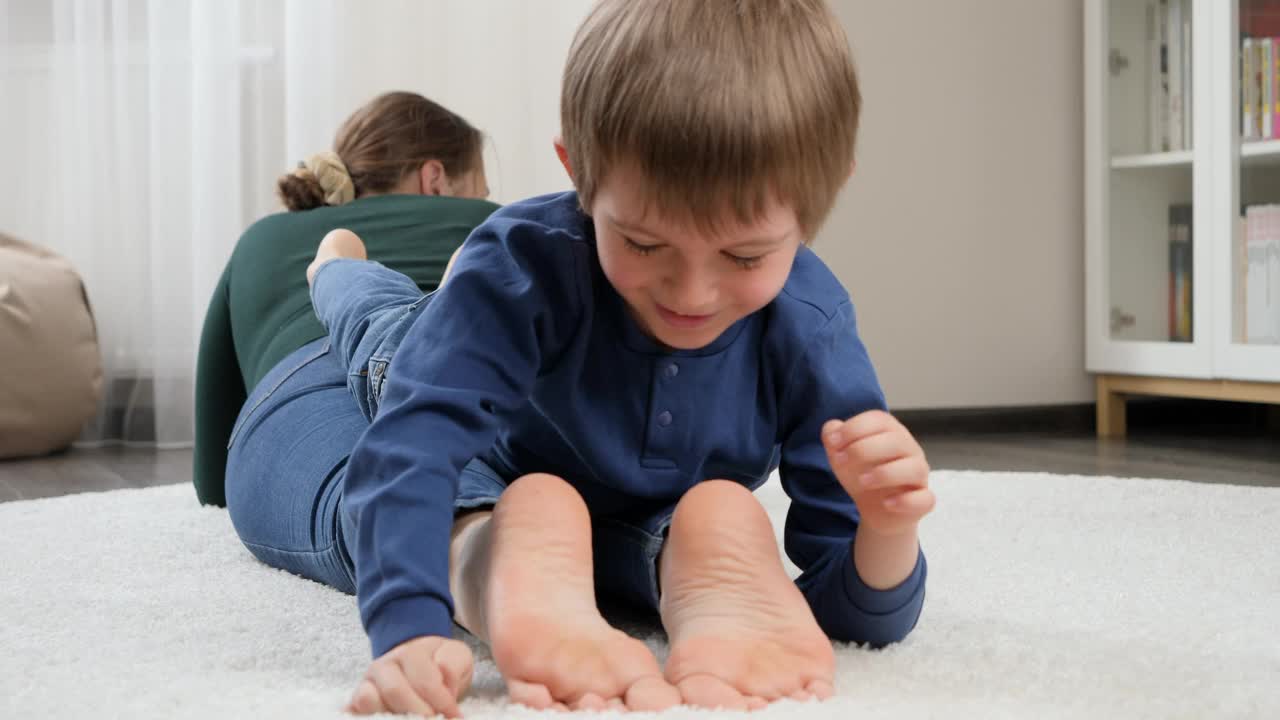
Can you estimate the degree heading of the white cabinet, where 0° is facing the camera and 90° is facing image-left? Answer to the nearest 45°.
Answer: approximately 45°
